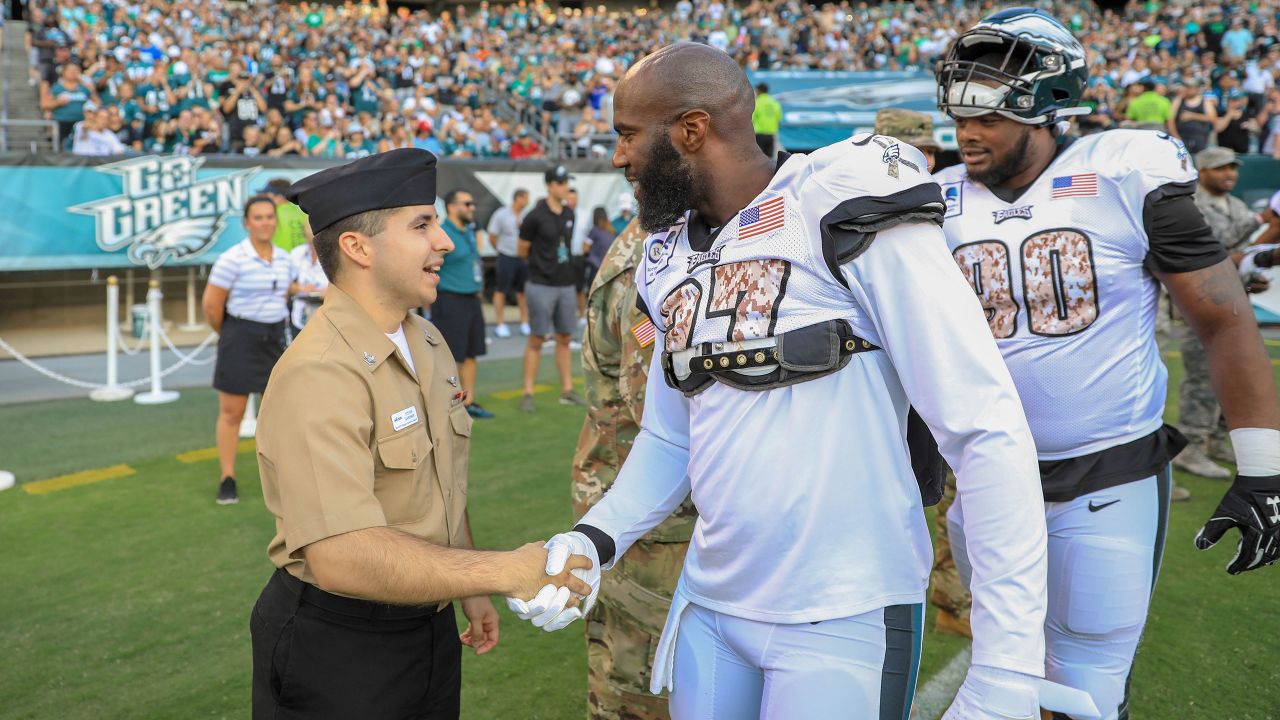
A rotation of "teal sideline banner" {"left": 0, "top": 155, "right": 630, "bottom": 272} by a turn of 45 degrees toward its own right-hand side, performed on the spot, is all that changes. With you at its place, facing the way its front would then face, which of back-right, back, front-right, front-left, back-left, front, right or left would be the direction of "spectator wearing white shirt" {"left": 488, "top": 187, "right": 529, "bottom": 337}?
back-left

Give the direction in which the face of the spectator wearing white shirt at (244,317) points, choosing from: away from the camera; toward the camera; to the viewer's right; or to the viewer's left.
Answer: toward the camera

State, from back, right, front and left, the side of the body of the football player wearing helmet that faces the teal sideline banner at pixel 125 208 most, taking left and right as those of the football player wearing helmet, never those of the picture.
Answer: right

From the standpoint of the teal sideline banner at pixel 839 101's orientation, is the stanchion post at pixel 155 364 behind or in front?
in front

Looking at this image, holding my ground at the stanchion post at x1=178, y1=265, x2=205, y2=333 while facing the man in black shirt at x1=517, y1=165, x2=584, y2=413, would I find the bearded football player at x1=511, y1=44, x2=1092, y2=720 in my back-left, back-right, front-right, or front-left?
front-right

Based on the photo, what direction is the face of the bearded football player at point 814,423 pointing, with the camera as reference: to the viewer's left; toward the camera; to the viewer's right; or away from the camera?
to the viewer's left

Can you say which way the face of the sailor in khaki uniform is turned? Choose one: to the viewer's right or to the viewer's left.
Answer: to the viewer's right

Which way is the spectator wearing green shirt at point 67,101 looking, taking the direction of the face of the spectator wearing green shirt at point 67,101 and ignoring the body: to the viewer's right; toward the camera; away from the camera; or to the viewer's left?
toward the camera

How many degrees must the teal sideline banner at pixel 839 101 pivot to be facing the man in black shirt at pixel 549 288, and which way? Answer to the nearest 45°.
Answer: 0° — it already faces them

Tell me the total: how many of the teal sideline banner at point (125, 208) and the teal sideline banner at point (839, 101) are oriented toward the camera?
2

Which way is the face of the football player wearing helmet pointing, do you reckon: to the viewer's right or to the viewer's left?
to the viewer's left

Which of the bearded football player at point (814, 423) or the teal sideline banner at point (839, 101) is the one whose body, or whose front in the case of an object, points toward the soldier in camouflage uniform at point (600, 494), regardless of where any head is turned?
the teal sideline banner

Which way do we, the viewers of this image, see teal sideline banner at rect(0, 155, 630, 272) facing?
facing the viewer

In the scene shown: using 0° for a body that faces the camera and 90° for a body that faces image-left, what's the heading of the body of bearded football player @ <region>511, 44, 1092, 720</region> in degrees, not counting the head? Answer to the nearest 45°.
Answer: approximately 45°

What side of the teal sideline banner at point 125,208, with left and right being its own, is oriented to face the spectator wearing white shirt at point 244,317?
front

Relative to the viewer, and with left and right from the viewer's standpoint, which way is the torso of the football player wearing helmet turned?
facing the viewer and to the left of the viewer

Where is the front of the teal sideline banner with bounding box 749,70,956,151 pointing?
toward the camera
